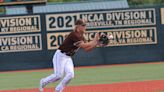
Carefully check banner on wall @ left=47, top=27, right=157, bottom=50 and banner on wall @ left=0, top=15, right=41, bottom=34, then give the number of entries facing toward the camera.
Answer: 2

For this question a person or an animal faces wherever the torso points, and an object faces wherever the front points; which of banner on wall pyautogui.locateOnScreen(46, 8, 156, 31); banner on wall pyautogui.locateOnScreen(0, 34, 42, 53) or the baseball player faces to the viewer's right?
the baseball player

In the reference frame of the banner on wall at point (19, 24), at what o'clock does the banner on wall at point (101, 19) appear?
the banner on wall at point (101, 19) is roughly at 9 o'clock from the banner on wall at point (19, 24).

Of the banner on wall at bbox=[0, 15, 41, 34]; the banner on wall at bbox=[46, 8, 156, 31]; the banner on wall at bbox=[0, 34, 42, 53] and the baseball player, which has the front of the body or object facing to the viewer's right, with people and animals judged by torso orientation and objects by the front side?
the baseball player

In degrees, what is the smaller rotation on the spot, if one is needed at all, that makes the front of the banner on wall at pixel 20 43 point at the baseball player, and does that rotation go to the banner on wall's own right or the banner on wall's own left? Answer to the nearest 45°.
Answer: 0° — it already faces them

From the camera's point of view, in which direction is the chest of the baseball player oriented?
to the viewer's right

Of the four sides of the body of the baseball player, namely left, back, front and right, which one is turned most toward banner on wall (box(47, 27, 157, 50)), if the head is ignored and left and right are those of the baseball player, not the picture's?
left

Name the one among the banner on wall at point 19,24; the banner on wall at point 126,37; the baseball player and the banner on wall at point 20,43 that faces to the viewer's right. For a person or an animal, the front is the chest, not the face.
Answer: the baseball player

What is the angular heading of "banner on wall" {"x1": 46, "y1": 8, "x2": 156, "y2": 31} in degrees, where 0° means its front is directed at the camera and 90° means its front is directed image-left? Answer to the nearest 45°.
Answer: approximately 0°
